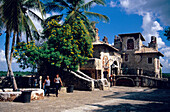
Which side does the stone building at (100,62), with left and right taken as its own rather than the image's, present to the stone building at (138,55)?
left

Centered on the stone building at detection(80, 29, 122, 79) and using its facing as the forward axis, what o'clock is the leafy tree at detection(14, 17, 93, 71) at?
The leafy tree is roughly at 2 o'clock from the stone building.

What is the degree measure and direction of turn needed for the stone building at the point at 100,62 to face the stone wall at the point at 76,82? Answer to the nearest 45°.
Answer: approximately 45° to its right

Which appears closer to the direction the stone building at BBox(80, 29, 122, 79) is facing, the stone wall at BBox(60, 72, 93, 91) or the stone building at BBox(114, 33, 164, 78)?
the stone wall

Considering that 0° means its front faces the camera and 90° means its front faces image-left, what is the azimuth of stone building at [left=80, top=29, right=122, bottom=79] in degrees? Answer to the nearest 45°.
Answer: approximately 315°
